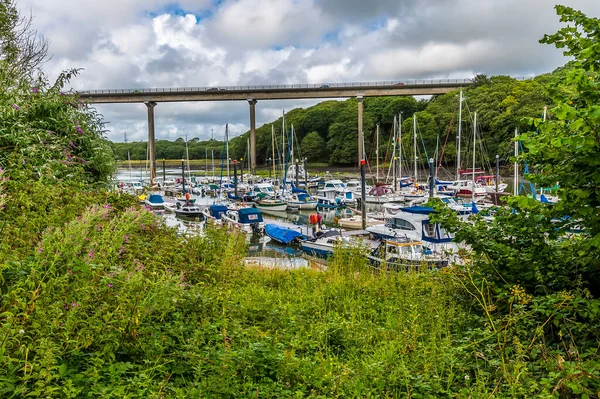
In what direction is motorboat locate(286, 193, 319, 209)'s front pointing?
to the viewer's left
